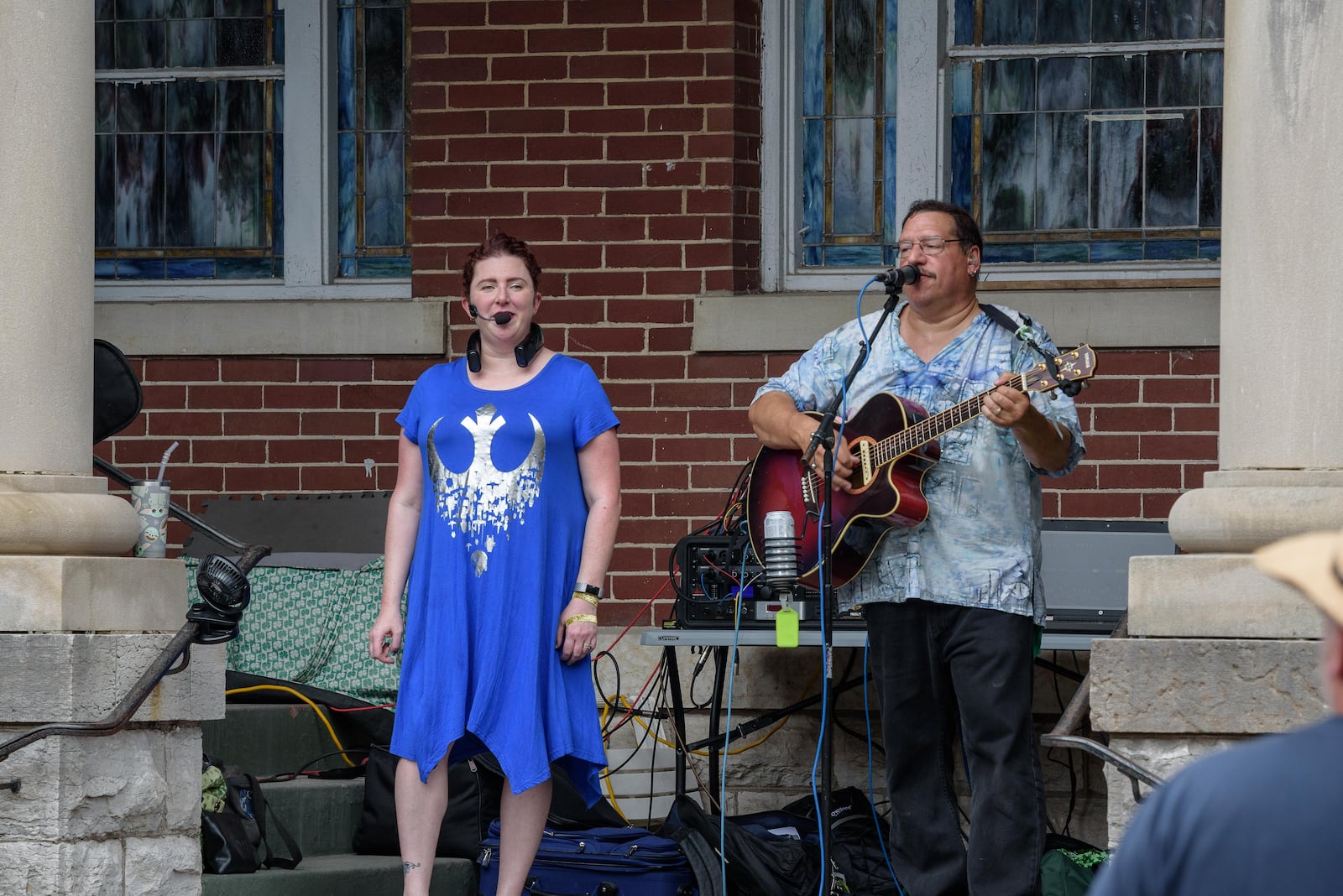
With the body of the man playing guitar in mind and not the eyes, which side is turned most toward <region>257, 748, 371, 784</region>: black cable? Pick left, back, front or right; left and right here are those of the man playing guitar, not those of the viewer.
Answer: right

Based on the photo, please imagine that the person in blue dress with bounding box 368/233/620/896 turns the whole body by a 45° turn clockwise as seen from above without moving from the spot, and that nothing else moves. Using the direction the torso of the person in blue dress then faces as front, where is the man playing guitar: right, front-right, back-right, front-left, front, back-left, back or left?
back-left

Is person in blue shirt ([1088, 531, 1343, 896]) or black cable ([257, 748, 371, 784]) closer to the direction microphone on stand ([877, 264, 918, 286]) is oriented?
the person in blue shirt

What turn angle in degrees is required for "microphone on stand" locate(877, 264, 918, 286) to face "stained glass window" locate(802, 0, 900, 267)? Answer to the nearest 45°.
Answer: approximately 90° to its left

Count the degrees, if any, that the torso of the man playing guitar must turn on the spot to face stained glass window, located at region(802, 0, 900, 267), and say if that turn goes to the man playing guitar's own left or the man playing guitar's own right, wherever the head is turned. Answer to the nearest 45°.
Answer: approximately 135° to the man playing guitar's own right

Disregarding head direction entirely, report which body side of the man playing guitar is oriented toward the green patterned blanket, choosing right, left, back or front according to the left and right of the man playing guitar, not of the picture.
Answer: right

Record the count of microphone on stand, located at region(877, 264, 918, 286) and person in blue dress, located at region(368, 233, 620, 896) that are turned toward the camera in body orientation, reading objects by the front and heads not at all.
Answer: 1

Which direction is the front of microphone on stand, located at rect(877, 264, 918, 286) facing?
to the viewer's right

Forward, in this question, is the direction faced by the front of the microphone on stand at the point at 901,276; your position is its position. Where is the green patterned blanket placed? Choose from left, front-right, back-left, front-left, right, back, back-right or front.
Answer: back-left

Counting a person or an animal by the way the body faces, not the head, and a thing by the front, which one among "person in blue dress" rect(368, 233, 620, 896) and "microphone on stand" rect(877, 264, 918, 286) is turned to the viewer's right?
the microphone on stand

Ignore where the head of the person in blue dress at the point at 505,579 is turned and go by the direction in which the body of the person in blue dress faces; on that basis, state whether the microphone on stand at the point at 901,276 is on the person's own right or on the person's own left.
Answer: on the person's own left
